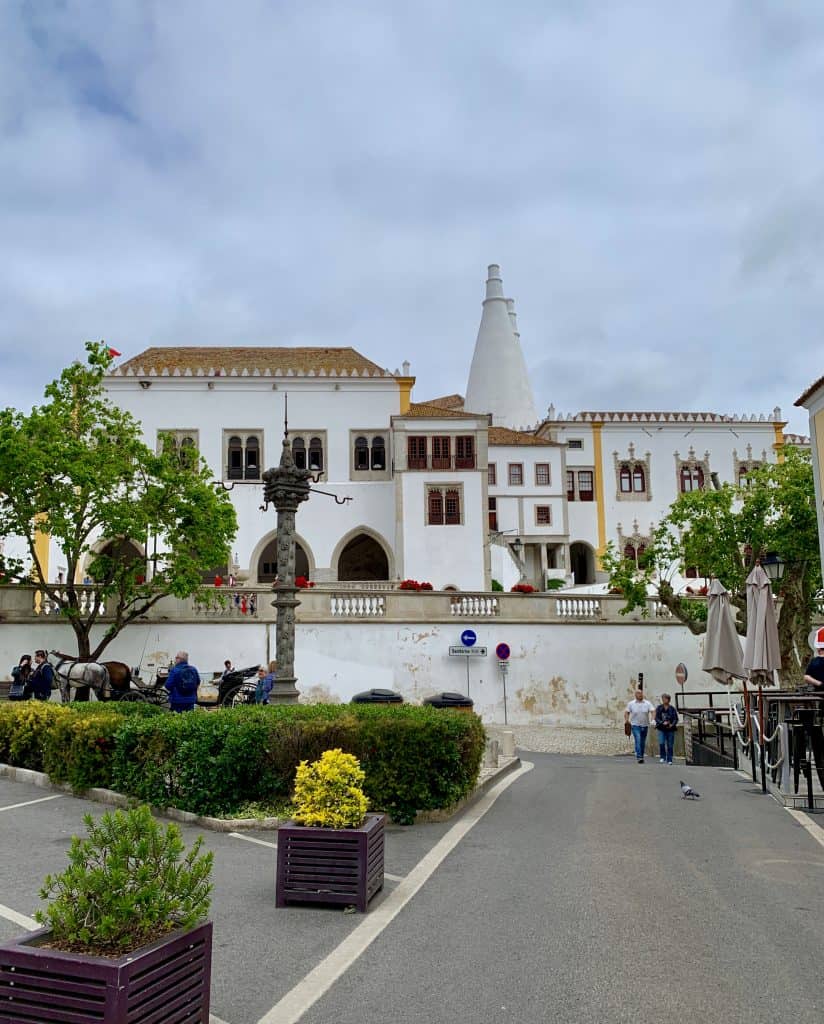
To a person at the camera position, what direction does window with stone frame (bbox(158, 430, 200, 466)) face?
facing the viewer

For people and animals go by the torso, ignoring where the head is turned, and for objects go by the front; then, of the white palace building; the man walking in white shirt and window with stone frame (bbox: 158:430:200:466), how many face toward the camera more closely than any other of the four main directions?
3

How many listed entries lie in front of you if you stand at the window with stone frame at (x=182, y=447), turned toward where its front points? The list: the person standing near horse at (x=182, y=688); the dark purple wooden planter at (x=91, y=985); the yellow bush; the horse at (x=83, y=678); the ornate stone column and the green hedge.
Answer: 6

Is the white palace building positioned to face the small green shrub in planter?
yes

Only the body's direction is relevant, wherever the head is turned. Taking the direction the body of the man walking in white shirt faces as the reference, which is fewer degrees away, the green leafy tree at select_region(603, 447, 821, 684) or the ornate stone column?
the ornate stone column

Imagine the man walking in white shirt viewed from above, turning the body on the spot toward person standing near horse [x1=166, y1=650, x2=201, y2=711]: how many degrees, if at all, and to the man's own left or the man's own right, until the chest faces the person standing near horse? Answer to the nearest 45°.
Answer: approximately 45° to the man's own right

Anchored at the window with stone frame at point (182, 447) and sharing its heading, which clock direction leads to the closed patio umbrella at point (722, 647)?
The closed patio umbrella is roughly at 11 o'clock from the window with stone frame.

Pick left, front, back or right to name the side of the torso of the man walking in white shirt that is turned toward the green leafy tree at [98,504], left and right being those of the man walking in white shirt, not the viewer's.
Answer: right

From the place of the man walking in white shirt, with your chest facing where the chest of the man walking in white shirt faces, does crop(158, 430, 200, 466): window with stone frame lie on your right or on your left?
on your right

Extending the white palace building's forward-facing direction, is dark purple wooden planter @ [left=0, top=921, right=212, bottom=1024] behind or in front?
in front

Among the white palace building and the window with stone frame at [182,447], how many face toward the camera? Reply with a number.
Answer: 2

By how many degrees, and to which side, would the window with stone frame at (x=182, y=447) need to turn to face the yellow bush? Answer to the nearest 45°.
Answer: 0° — it already faces it

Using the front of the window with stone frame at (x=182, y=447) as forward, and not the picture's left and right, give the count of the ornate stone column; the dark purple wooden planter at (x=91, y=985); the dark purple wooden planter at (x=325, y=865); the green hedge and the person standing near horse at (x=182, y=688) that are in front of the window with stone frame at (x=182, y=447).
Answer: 5

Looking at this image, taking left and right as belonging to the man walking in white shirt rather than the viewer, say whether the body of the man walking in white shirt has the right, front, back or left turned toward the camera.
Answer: front
